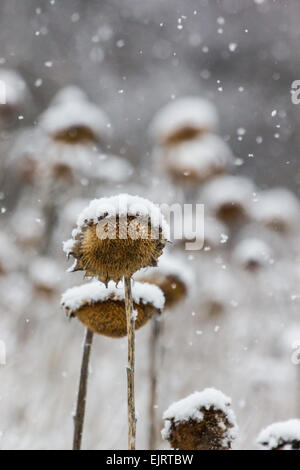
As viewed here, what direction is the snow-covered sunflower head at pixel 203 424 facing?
toward the camera

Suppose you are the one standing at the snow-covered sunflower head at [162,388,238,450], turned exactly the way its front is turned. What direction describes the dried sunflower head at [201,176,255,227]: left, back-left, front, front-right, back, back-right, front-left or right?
back

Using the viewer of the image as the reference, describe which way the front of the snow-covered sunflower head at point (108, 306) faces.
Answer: facing the viewer

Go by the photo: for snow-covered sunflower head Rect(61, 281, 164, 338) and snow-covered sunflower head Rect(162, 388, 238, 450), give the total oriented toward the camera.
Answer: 2

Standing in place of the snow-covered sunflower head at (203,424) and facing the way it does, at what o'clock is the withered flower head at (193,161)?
The withered flower head is roughly at 6 o'clock from the snow-covered sunflower head.
